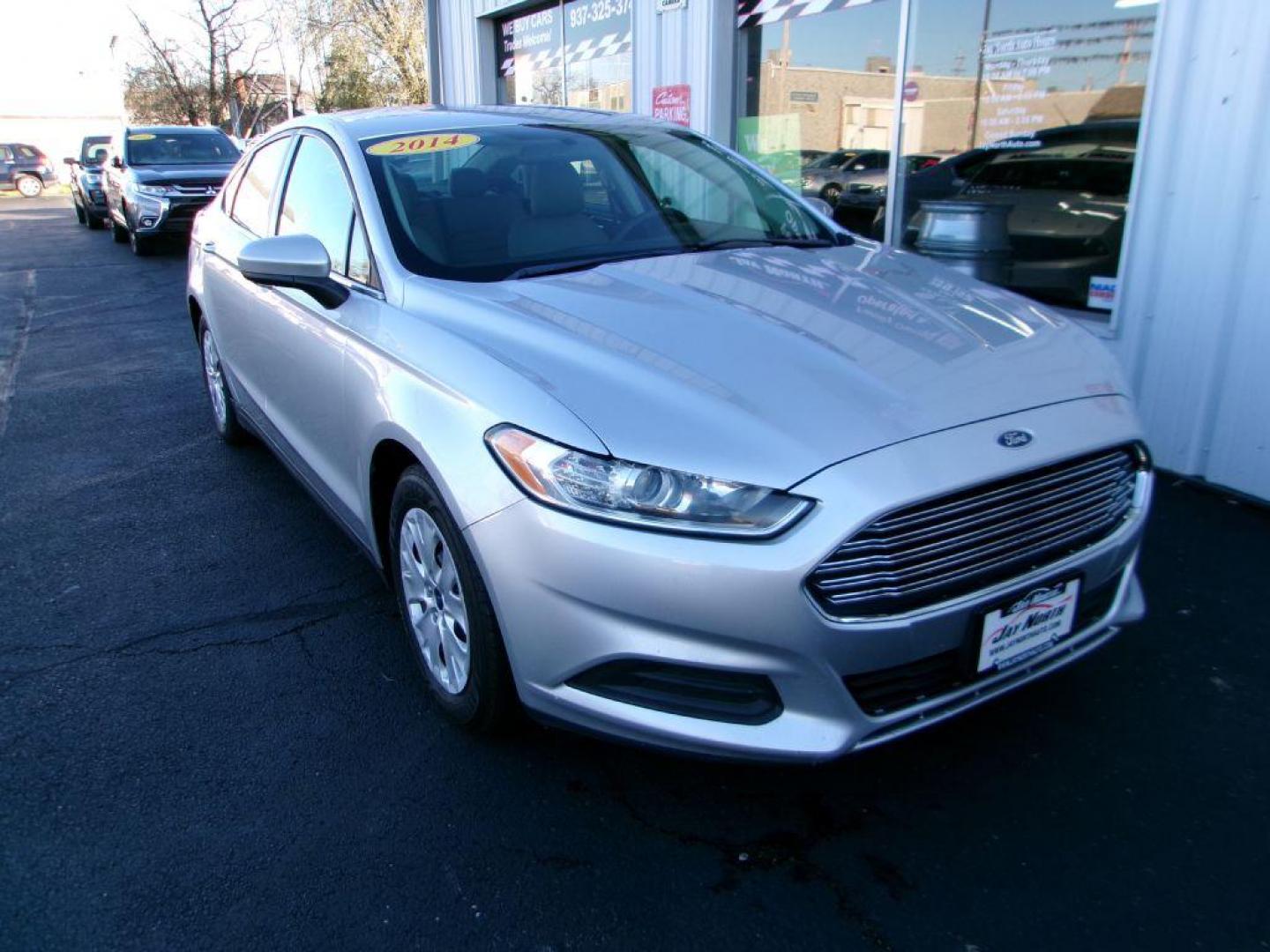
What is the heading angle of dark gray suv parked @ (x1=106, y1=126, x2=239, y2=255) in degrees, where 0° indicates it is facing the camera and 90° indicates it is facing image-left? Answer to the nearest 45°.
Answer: approximately 315°

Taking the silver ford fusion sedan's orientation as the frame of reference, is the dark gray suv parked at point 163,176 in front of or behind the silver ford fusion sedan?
behind

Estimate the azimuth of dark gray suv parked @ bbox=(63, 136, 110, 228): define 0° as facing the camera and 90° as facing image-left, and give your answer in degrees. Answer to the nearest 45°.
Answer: approximately 315°

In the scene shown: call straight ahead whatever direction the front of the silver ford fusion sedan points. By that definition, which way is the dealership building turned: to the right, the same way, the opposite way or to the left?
to the right

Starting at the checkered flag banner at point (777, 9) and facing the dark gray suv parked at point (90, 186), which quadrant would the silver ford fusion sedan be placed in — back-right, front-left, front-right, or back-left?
back-left

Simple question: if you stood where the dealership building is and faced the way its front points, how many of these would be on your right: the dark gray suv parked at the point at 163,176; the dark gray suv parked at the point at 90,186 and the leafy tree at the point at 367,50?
3

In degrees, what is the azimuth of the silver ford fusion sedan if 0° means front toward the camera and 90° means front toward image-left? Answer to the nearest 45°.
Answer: approximately 315°

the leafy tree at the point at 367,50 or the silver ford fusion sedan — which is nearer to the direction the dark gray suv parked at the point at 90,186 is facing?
the silver ford fusion sedan

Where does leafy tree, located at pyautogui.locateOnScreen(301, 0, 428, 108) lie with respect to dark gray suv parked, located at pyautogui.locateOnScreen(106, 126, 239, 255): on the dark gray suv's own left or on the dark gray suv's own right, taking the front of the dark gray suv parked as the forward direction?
on the dark gray suv's own left

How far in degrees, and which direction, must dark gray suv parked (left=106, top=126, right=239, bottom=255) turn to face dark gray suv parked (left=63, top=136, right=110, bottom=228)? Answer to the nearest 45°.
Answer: approximately 135° to its left
